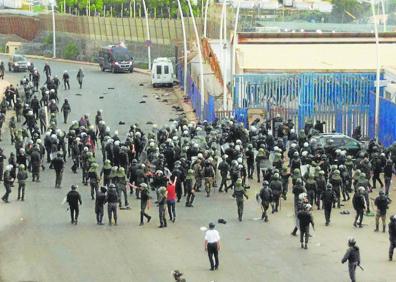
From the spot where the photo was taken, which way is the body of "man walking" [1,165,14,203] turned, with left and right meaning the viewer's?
facing to the right of the viewer

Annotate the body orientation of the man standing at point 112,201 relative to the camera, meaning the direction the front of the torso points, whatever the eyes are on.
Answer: away from the camera

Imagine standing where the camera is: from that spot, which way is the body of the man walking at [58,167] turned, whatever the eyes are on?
away from the camera

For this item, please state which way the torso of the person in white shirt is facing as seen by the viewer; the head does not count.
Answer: away from the camera

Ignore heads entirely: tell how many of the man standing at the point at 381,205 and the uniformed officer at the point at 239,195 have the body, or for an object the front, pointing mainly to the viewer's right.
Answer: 0

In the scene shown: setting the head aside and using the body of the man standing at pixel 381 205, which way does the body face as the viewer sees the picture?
away from the camera

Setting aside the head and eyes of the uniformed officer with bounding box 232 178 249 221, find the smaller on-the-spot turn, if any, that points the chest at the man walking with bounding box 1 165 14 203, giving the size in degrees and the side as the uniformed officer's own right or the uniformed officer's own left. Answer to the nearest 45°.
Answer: approximately 90° to the uniformed officer's own left

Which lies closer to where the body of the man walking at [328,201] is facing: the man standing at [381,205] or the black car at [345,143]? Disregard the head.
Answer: the black car
